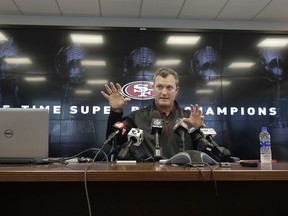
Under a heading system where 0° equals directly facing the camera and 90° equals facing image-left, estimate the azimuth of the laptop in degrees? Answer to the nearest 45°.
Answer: approximately 180°

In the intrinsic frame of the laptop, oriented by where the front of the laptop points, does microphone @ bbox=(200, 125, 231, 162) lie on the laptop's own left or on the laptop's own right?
on the laptop's own right

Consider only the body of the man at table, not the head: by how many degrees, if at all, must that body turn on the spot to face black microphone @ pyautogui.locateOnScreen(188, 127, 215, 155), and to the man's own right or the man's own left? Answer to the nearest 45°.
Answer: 0° — they already face it

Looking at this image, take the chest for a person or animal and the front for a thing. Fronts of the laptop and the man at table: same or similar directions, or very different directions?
very different directions

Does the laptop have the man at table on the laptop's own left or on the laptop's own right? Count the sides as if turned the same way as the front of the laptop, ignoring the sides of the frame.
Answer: on the laptop's own right

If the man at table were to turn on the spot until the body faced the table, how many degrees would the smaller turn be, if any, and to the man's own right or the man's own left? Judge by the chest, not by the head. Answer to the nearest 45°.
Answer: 0° — they already face it

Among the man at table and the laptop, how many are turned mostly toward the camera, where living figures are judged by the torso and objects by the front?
1

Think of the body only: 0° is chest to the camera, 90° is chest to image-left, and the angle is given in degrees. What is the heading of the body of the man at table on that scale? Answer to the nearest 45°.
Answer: approximately 0°

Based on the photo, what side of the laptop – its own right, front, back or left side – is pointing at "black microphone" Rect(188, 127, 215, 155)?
right
